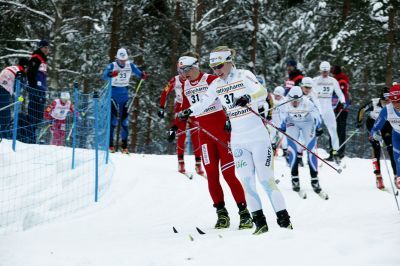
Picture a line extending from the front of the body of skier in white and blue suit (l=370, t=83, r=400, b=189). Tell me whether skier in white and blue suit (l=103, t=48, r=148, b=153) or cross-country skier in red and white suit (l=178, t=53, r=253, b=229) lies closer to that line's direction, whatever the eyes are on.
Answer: the cross-country skier in red and white suit

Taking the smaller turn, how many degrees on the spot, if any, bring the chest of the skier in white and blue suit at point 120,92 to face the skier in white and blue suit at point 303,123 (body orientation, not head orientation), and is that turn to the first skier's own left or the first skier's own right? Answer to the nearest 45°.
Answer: approximately 45° to the first skier's own left

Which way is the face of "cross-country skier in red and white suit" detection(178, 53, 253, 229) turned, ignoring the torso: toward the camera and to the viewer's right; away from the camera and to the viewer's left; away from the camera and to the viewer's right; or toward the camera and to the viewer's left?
toward the camera and to the viewer's left

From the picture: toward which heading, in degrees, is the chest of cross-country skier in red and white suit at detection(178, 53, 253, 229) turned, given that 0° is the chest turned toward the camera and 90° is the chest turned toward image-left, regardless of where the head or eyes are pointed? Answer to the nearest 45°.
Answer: approximately 45°

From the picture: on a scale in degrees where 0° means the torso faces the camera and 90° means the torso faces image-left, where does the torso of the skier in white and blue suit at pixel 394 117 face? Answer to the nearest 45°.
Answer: approximately 0°

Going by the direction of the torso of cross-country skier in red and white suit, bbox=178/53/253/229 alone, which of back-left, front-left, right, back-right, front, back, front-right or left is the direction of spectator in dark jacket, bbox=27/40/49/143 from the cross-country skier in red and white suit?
right
